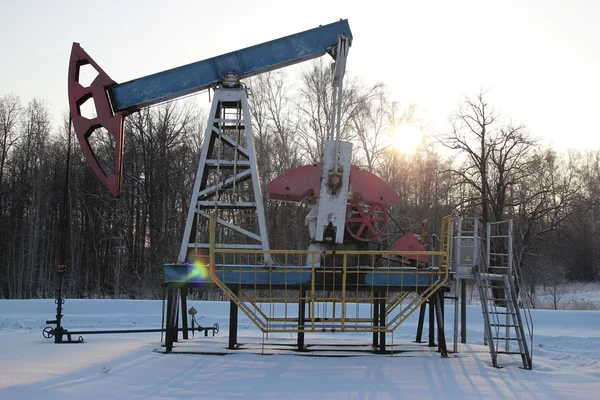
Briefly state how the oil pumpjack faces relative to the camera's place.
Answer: facing to the left of the viewer
